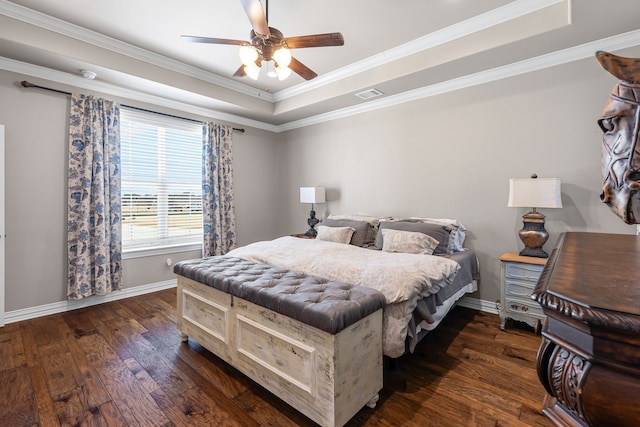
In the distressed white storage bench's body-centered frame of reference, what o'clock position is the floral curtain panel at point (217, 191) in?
The floral curtain panel is roughly at 4 o'clock from the distressed white storage bench.

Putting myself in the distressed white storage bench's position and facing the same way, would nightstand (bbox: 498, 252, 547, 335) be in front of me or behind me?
behind

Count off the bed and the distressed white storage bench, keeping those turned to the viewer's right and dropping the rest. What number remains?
0

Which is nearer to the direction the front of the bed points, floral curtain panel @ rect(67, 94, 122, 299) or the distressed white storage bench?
the distressed white storage bench

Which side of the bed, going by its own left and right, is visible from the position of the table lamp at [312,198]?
right

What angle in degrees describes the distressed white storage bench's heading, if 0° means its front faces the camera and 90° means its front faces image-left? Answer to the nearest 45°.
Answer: approximately 45°

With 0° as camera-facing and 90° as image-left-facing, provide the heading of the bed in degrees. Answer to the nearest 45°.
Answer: approximately 45°

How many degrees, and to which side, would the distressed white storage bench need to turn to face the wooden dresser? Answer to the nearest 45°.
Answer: approximately 45° to its left

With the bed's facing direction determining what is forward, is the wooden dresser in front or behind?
in front

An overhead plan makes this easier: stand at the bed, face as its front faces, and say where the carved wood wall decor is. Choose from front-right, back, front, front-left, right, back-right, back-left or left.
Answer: front-left

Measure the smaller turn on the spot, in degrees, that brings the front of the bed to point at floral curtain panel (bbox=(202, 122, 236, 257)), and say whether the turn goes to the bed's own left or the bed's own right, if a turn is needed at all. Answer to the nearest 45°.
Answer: approximately 90° to the bed's own right

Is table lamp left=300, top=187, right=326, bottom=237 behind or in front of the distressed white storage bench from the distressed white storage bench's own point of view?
behind
